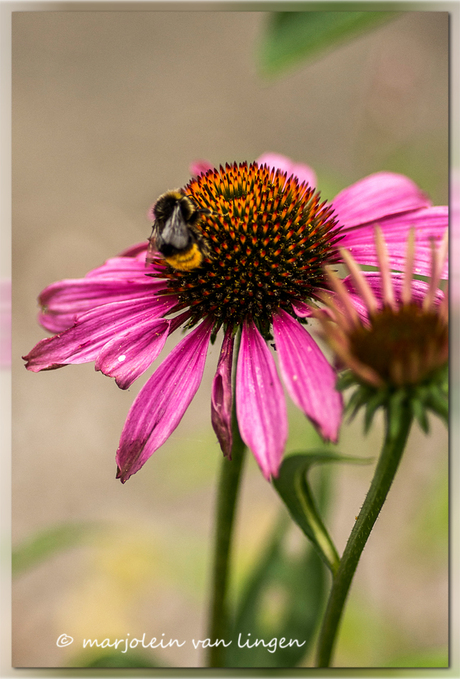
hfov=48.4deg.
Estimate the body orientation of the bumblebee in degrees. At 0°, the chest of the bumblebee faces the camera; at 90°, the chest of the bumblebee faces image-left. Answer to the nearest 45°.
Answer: approximately 180°
